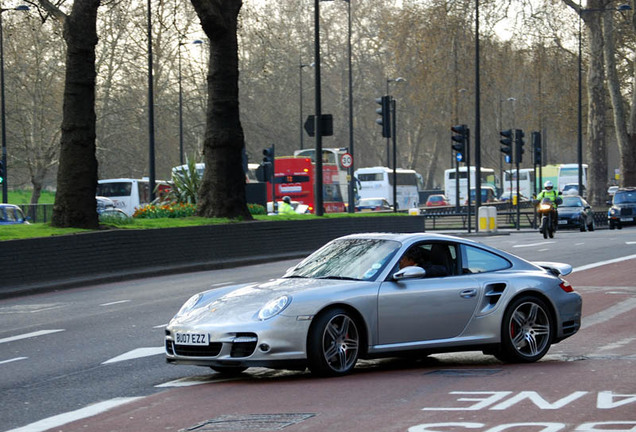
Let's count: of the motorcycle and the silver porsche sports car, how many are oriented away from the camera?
0

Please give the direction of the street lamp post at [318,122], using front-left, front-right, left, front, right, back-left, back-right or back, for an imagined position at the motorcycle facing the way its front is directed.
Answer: front-right

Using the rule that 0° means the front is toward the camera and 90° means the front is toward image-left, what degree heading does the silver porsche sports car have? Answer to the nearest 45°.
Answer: approximately 45°

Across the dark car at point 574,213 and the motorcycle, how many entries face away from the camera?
0

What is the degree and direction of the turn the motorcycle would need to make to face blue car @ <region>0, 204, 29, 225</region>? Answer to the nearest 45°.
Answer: approximately 45° to its right

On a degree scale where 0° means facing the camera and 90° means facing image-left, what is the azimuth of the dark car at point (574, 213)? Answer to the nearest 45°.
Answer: approximately 45°

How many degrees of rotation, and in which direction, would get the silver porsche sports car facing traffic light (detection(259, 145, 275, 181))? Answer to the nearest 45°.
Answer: approximately 135° to its right

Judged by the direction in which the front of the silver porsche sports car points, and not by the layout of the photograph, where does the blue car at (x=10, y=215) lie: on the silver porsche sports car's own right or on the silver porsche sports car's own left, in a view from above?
on the silver porsche sports car's own right
